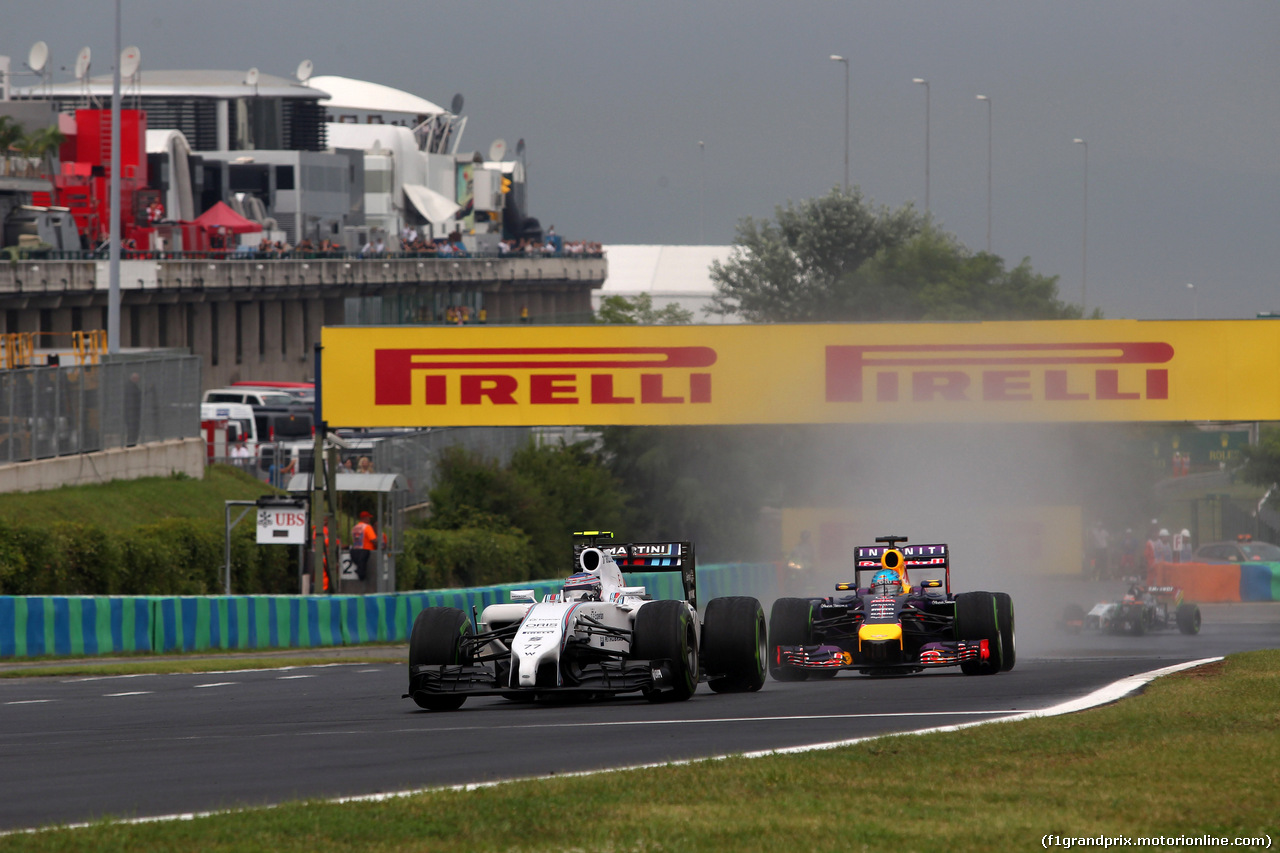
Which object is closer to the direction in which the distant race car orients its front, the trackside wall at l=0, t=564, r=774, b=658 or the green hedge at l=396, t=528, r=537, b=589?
the trackside wall

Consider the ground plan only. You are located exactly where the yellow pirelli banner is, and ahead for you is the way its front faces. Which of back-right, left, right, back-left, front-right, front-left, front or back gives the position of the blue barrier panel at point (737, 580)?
back

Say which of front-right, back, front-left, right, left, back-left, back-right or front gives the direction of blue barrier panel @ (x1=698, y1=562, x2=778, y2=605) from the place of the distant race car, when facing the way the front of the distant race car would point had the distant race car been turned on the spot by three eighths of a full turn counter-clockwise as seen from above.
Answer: back-left

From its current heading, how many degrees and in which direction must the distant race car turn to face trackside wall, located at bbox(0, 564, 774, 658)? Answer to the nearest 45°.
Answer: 0° — it already faces it

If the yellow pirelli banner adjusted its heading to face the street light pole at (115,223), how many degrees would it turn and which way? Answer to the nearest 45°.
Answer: approximately 135° to its right

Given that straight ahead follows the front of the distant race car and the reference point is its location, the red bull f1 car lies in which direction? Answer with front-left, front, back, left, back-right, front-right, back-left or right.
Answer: front-left

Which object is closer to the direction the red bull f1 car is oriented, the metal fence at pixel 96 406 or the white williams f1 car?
the white williams f1 car

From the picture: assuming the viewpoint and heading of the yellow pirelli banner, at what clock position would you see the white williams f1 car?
The white williams f1 car is roughly at 12 o'clock from the yellow pirelli banner.

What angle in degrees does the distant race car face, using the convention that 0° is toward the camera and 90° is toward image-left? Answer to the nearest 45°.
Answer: approximately 45°

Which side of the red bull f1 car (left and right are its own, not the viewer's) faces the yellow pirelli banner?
back

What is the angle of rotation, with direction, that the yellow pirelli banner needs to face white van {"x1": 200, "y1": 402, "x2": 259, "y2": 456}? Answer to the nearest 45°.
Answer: approximately 135° to its right

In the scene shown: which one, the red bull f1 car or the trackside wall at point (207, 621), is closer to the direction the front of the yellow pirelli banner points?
the red bull f1 car

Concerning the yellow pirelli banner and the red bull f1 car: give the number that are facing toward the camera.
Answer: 2
